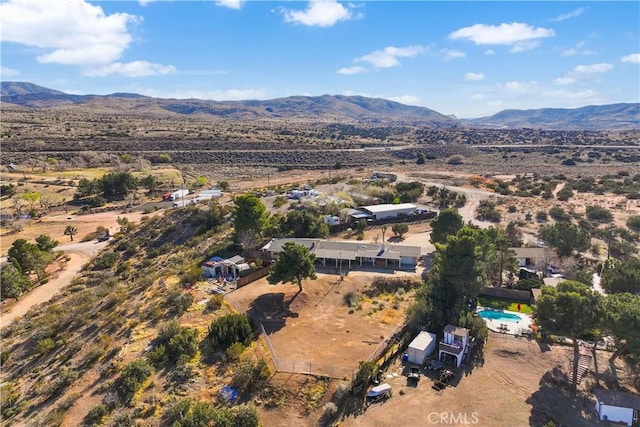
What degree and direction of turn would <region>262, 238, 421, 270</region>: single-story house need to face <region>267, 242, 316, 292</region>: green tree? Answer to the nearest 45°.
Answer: approximately 45° to its right

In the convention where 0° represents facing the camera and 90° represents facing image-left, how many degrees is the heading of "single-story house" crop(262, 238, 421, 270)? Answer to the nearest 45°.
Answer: approximately 0°

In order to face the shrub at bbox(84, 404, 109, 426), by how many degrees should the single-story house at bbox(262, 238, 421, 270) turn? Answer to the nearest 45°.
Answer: approximately 45° to its right

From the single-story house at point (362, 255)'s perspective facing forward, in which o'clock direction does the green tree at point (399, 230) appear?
The green tree is roughly at 7 o'clock from the single-story house.

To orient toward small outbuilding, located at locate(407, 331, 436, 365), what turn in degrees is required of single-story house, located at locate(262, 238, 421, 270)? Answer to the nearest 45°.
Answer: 0° — it already faces it

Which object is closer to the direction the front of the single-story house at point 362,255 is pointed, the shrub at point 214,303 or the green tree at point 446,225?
the shrub

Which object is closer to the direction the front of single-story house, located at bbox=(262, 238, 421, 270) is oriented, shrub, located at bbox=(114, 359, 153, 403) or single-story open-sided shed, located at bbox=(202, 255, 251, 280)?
the shrub

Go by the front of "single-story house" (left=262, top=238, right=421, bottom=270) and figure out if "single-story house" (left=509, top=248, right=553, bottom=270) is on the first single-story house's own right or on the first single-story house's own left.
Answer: on the first single-story house's own left

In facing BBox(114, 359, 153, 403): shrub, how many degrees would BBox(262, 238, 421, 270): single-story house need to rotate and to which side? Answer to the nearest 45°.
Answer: approximately 45° to its right

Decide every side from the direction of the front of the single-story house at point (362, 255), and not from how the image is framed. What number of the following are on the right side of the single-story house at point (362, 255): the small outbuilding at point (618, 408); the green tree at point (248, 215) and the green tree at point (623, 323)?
1

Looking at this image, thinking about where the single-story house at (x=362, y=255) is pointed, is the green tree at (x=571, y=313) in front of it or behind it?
in front

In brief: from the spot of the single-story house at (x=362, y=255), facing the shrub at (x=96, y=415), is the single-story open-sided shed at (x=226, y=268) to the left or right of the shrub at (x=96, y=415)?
right

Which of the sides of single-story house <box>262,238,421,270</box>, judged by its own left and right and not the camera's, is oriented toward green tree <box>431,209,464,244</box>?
left
